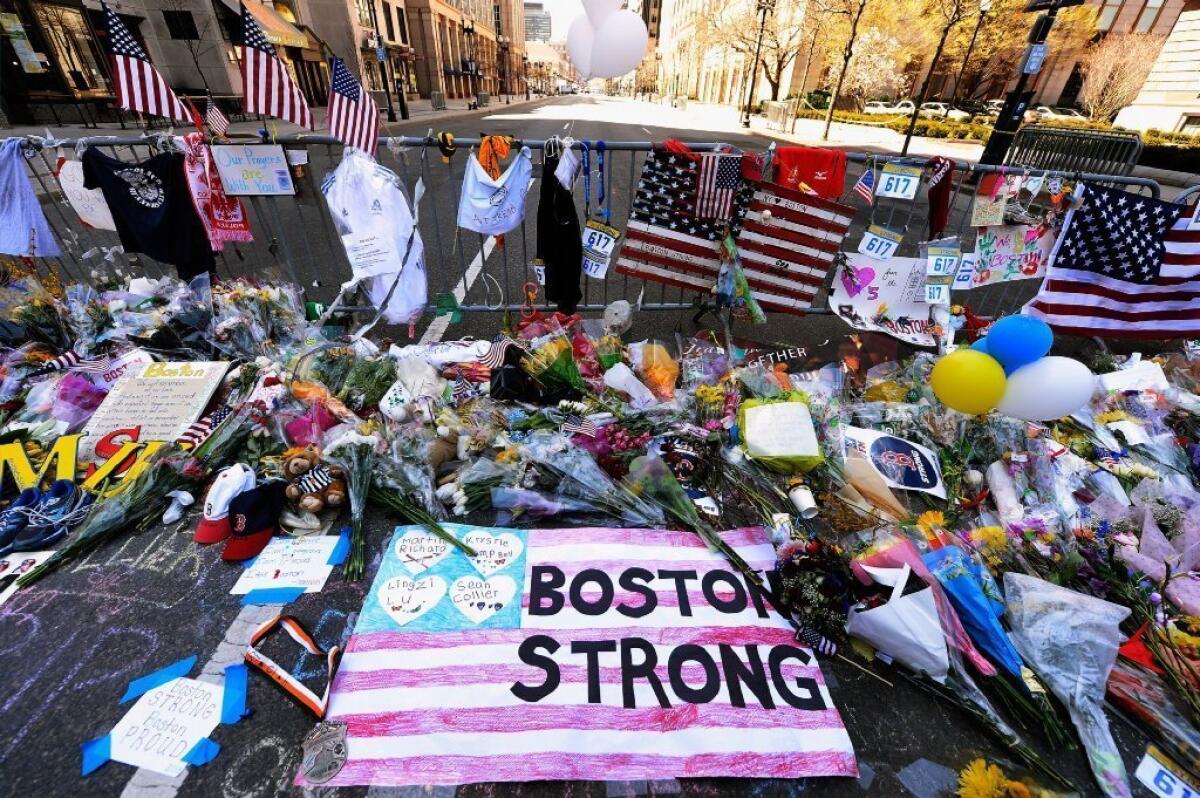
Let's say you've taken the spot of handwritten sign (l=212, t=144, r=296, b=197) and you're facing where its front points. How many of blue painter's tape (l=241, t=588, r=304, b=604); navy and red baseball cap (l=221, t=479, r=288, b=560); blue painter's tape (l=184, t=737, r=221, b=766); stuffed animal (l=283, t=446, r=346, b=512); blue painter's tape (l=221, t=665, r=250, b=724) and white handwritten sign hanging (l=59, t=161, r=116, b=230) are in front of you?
5

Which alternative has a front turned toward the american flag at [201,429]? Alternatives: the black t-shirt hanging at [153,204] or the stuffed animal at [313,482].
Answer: the black t-shirt hanging

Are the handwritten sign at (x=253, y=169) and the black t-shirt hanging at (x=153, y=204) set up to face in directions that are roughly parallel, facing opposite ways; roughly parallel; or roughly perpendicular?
roughly parallel

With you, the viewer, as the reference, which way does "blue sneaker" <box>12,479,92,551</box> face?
facing the viewer and to the left of the viewer

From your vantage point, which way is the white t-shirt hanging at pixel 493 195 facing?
toward the camera

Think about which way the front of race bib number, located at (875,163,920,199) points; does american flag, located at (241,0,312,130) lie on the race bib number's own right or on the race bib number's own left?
on the race bib number's own right

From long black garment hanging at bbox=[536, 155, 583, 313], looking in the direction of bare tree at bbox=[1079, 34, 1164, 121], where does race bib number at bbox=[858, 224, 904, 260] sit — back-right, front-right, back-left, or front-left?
front-right

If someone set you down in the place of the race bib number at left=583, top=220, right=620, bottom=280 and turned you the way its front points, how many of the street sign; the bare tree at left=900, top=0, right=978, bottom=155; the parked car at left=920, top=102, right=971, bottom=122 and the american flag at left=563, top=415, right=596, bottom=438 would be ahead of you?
1

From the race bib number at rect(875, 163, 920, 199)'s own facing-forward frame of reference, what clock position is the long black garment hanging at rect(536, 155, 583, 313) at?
The long black garment hanging is roughly at 2 o'clock from the race bib number.

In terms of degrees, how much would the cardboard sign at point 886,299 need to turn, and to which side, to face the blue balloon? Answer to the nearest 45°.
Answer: approximately 45° to its left

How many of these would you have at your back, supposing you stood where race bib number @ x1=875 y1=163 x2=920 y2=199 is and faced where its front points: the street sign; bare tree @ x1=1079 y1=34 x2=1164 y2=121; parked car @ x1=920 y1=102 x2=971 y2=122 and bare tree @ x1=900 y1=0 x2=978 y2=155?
4

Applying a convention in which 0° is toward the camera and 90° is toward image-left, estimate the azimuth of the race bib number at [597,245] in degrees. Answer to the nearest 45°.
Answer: approximately 0°

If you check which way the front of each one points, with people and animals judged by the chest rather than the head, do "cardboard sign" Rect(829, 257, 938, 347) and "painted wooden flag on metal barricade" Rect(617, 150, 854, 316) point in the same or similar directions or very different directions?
same or similar directions

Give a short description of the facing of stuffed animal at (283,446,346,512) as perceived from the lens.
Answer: facing the viewer

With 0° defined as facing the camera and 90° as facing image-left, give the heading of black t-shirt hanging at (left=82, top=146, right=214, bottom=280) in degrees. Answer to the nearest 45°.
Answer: approximately 0°

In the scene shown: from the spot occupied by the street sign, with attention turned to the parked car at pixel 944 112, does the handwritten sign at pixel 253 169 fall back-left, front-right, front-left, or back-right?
back-left
